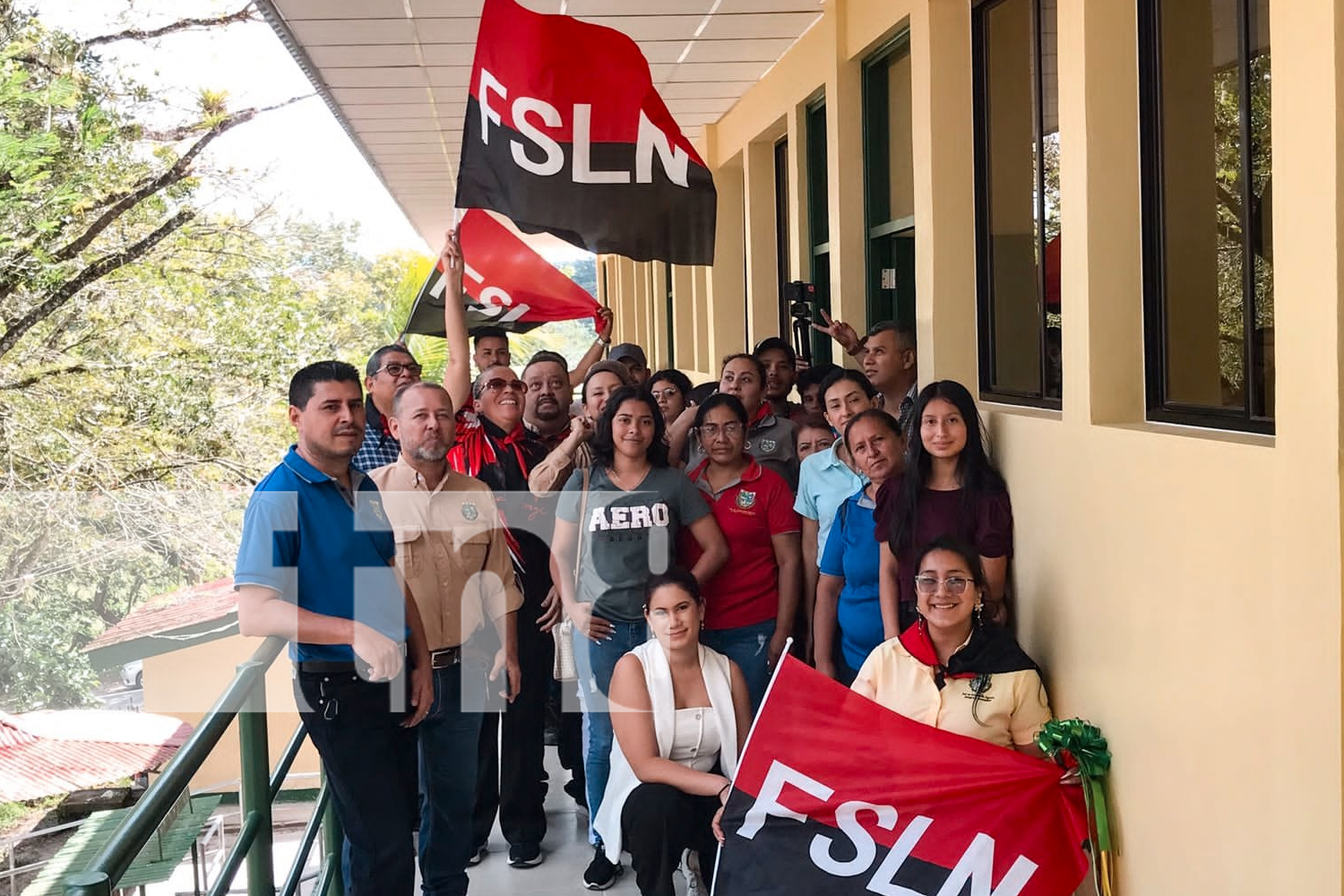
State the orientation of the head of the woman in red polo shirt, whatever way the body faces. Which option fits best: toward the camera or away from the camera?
toward the camera

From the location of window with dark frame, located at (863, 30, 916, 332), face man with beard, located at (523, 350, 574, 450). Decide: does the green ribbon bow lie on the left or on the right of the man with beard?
left

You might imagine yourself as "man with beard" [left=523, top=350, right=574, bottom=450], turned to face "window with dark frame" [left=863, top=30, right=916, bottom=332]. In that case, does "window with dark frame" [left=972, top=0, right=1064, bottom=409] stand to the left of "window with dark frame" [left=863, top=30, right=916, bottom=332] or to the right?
right

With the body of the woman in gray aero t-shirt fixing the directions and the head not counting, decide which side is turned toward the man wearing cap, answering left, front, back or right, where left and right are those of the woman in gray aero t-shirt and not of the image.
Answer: back

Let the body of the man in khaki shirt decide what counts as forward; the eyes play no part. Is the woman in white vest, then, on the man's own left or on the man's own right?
on the man's own left

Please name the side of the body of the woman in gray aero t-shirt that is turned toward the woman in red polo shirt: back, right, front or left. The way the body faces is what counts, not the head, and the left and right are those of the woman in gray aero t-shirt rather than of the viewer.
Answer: left

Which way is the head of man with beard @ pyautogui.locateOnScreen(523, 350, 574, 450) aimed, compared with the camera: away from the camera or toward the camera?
toward the camera

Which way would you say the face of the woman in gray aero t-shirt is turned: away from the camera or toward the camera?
toward the camera

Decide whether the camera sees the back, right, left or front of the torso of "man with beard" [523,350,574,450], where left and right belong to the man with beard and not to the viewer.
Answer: front

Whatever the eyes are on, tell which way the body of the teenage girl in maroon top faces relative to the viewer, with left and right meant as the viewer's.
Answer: facing the viewer

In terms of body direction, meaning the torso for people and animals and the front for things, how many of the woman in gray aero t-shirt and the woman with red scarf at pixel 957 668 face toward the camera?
2

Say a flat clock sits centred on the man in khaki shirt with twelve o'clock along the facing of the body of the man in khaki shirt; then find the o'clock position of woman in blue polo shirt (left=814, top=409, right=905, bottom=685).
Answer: The woman in blue polo shirt is roughly at 9 o'clock from the man in khaki shirt.

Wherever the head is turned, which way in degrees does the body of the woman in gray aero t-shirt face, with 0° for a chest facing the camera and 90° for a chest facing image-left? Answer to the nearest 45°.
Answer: approximately 0°

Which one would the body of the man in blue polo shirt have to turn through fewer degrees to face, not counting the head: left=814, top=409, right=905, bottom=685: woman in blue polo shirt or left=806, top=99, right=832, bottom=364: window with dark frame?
the woman in blue polo shirt

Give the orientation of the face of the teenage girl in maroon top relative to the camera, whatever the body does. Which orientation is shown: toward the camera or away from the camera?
toward the camera

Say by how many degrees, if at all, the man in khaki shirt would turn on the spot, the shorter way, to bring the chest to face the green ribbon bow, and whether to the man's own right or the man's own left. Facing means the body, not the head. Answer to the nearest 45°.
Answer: approximately 45° to the man's own left
